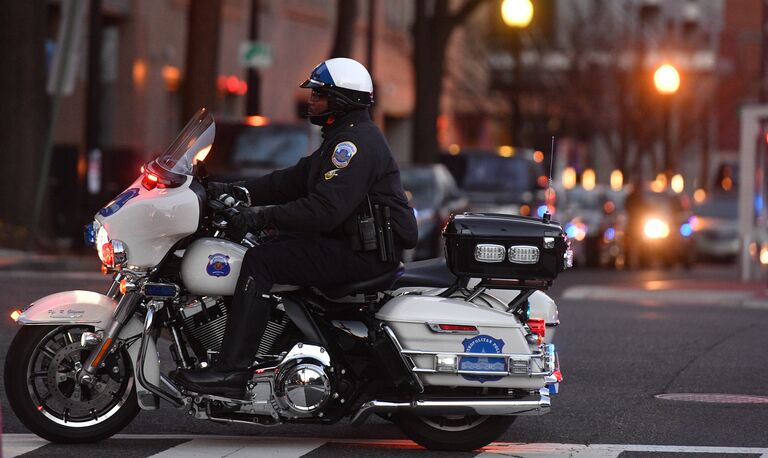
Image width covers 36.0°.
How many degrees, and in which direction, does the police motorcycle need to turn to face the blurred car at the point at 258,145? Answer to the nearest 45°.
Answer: approximately 90° to its right

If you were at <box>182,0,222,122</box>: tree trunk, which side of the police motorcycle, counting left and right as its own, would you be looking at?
right

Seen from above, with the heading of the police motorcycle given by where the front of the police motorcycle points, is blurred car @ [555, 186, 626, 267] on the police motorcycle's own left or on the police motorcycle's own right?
on the police motorcycle's own right

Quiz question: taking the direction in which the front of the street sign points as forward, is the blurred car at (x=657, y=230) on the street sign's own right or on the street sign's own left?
on the street sign's own left

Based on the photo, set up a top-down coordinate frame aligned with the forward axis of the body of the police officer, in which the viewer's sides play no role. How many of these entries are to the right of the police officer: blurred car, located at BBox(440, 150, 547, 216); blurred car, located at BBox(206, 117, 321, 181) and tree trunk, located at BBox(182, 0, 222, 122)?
3

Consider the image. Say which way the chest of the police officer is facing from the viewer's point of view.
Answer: to the viewer's left

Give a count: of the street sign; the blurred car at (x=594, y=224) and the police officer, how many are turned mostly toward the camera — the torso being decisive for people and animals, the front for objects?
2

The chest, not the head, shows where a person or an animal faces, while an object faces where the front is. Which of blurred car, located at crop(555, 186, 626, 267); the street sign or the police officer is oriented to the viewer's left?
the police officer

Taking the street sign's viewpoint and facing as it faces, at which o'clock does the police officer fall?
The police officer is roughly at 12 o'clock from the street sign.

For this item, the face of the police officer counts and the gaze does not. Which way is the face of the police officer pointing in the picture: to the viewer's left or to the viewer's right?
to the viewer's left

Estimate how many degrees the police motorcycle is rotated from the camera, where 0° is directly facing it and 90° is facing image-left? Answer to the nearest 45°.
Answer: approximately 90°
